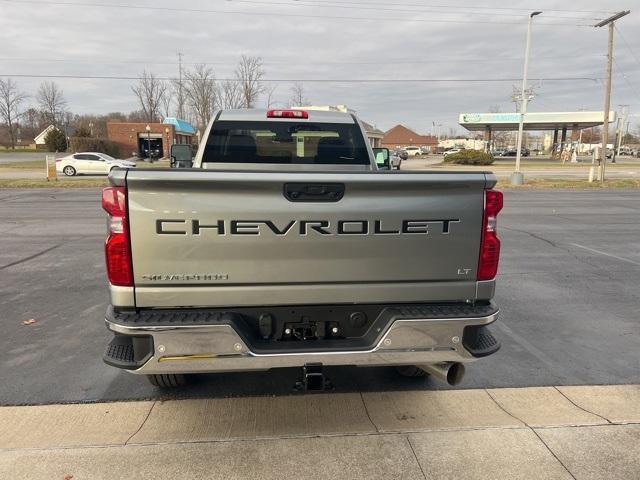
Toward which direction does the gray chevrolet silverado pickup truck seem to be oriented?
away from the camera

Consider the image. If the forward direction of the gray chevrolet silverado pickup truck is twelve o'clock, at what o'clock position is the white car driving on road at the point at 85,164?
The white car driving on road is roughly at 11 o'clock from the gray chevrolet silverado pickup truck.
